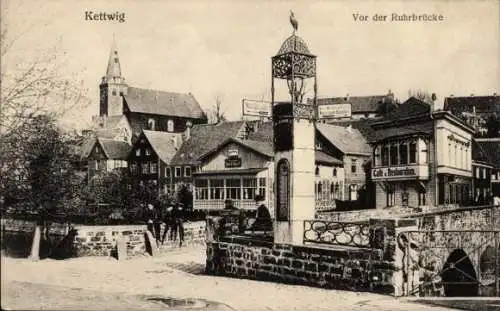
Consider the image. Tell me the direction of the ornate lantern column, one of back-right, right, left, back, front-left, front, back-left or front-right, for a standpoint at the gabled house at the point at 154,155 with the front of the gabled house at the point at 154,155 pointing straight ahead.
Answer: front-left

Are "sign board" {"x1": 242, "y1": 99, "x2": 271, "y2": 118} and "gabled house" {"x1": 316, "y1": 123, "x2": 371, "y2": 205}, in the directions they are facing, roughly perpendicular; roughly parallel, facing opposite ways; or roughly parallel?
roughly parallel

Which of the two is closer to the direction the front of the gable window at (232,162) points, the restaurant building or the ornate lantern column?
the ornate lantern column

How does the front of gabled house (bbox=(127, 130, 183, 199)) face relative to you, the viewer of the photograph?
facing the viewer and to the left of the viewer

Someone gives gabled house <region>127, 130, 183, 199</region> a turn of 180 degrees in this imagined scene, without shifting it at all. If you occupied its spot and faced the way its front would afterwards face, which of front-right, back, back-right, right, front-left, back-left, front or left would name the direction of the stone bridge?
back-right

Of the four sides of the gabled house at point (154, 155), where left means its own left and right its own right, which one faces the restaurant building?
left

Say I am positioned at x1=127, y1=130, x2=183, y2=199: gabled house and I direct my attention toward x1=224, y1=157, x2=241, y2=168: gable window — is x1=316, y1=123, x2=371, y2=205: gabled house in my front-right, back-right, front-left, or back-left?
front-left

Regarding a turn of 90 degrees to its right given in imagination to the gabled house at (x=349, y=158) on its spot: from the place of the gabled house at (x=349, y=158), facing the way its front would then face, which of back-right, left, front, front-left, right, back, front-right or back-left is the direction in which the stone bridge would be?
left

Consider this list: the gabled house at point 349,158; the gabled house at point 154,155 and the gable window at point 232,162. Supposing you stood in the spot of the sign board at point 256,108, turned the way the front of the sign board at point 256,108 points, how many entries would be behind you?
3

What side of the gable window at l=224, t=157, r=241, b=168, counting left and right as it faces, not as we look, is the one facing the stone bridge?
front

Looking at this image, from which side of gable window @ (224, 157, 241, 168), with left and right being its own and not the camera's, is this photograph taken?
front

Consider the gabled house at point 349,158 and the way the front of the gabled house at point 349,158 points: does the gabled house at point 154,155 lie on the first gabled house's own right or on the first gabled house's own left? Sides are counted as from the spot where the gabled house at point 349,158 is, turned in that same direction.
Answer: on the first gabled house's own right

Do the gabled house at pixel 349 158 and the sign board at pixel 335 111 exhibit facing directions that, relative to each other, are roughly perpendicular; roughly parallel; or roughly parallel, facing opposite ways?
roughly parallel

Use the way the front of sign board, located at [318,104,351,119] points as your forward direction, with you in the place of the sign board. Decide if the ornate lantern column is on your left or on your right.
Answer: on your right
